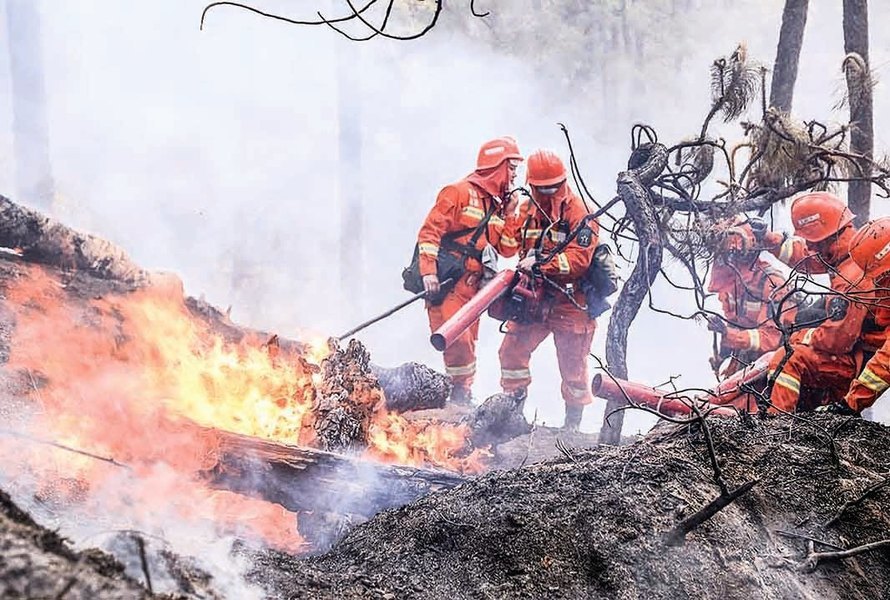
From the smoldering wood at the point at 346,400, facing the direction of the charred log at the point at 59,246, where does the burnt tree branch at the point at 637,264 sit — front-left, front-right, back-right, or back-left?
back-right

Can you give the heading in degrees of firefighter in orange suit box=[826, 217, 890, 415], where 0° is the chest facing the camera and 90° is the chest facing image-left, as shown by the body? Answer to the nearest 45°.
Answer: approximately 90°

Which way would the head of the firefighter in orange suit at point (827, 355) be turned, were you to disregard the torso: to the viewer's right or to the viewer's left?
to the viewer's left

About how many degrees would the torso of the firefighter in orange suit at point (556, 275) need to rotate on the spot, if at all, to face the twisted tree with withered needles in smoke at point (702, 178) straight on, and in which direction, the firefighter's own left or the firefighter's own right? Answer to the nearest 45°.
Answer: approximately 90° to the firefighter's own left

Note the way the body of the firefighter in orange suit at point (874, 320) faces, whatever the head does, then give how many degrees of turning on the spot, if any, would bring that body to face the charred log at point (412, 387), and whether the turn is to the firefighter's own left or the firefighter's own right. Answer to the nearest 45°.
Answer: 0° — they already face it

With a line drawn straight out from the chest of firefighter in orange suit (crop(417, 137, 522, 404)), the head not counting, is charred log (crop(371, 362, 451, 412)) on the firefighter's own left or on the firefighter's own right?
on the firefighter's own right

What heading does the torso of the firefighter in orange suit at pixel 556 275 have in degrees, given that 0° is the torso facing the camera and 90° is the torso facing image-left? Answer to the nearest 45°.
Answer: approximately 45°
